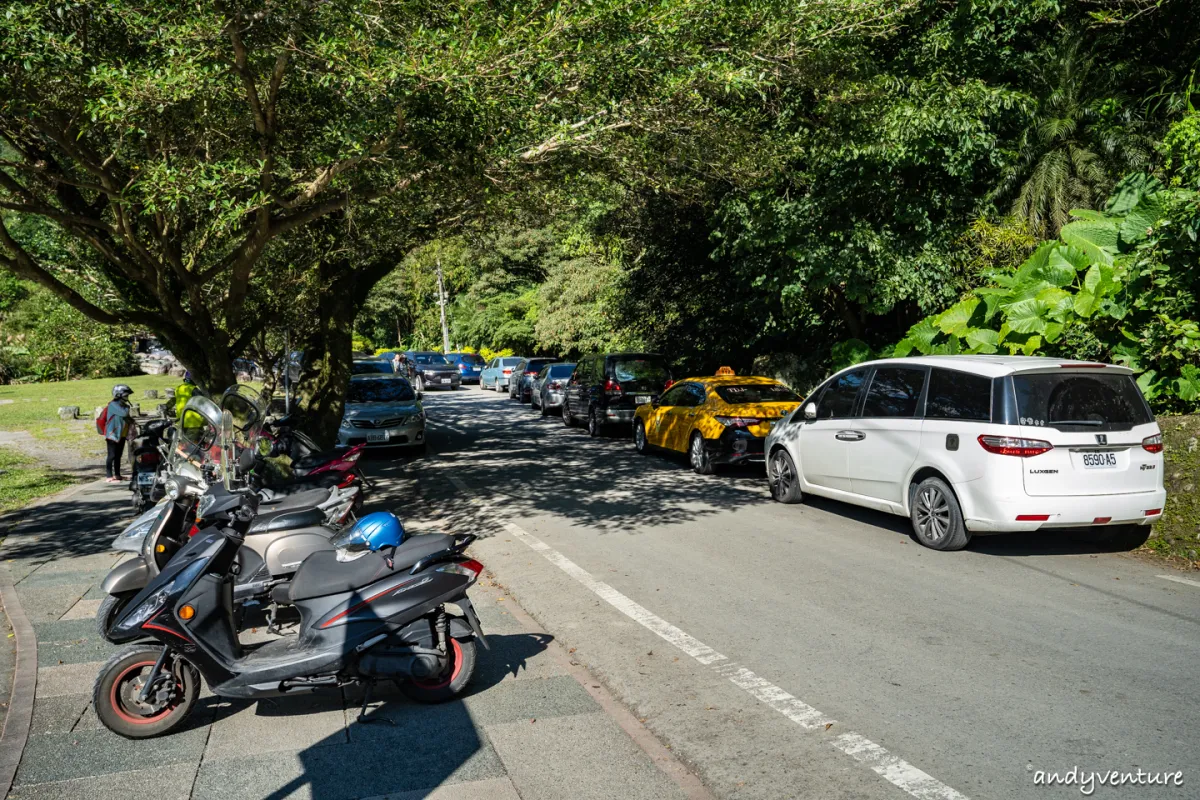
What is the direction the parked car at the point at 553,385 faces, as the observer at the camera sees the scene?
facing away from the viewer and to the left of the viewer

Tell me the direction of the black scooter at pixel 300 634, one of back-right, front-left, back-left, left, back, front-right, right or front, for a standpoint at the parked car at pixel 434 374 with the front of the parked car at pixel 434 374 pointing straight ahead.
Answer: front-right

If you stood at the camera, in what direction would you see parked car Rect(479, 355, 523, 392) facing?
facing away from the viewer and to the left of the viewer

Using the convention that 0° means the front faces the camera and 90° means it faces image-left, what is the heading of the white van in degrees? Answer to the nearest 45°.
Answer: approximately 135°

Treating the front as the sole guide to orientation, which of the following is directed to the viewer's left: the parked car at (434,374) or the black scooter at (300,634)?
the black scooter

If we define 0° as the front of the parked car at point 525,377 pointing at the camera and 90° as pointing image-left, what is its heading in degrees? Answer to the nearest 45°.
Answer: approximately 135°

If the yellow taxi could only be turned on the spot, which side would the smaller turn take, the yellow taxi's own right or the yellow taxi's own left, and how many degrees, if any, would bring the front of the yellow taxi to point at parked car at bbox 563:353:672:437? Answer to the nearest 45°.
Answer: approximately 45° to the yellow taxi's own right

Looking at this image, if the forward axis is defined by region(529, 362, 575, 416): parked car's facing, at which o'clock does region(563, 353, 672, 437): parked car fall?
region(563, 353, 672, 437): parked car is roughly at 7 o'clock from region(529, 362, 575, 416): parked car.

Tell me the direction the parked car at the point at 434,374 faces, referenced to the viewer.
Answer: facing the viewer and to the right of the viewer

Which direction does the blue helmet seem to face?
to the viewer's left

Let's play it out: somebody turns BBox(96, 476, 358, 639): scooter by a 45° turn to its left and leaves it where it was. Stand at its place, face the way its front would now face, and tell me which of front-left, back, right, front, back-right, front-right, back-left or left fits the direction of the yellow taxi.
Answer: back-left

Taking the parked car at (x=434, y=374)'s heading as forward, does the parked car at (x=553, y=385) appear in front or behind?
in front

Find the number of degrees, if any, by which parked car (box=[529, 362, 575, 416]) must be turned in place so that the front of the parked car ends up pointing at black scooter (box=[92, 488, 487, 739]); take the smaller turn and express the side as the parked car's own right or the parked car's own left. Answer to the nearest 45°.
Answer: approximately 135° to the parked car's own left
